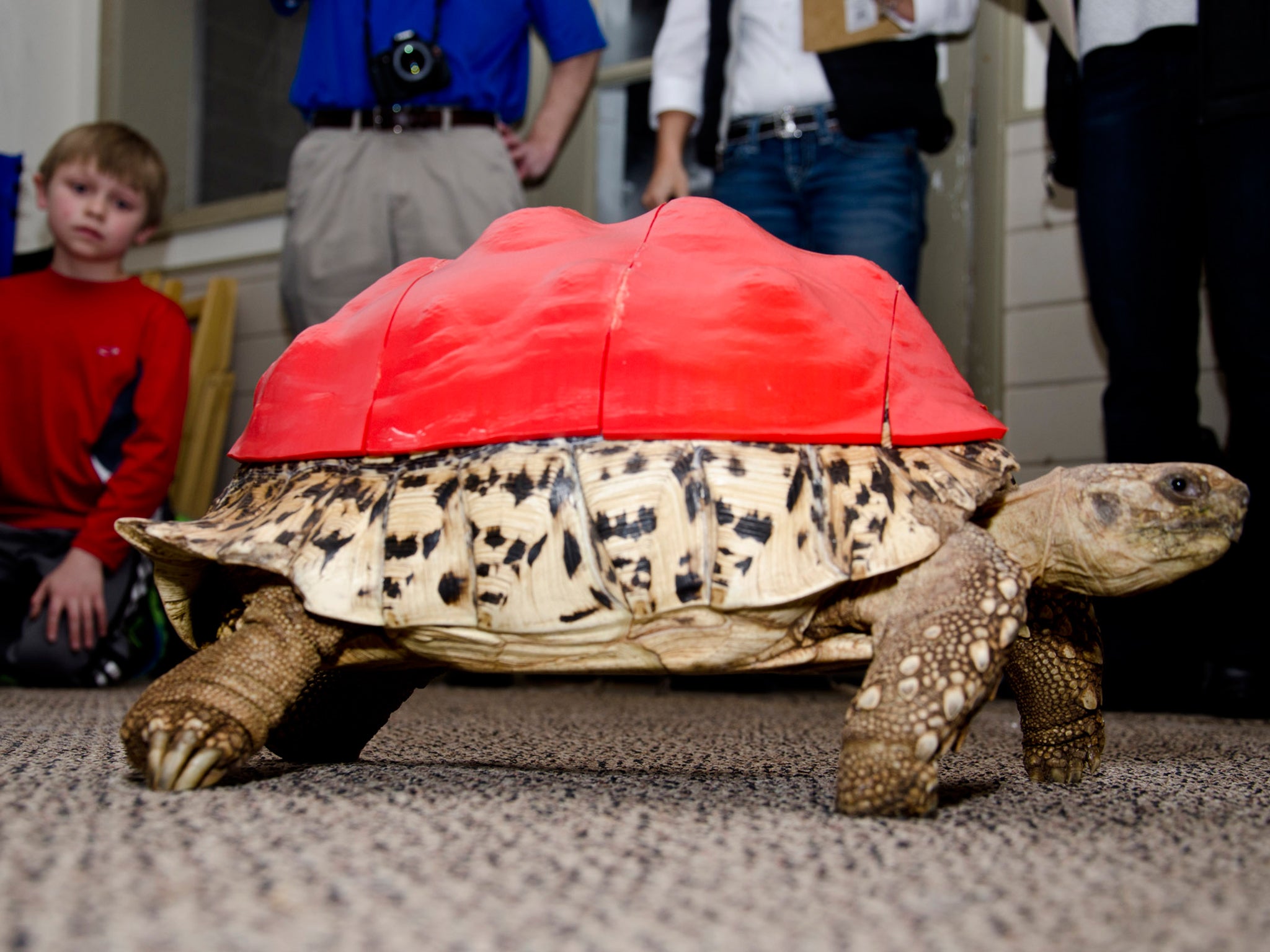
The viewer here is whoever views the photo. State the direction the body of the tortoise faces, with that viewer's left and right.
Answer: facing to the right of the viewer

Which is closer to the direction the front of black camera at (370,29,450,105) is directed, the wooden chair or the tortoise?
the tortoise

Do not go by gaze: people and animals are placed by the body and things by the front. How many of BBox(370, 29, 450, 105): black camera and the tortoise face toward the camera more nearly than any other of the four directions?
1

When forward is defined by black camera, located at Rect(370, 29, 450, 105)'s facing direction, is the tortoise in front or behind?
in front

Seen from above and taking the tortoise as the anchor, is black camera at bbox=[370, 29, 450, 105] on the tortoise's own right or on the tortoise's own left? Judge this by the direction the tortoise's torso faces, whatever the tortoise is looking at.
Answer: on the tortoise's own left

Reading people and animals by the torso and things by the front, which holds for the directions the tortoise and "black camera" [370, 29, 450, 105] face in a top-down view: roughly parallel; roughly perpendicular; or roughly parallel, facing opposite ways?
roughly perpendicular

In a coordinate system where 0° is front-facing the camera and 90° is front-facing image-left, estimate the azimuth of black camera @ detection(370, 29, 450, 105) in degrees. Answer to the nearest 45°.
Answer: approximately 0°
